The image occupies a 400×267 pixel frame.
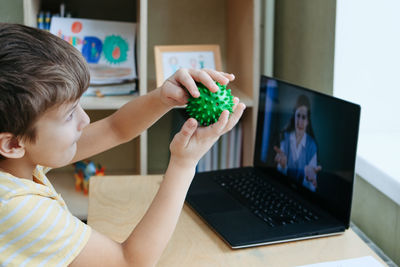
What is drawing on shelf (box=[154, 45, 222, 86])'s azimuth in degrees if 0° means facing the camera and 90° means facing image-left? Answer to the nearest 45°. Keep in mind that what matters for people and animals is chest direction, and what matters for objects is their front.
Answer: approximately 0°

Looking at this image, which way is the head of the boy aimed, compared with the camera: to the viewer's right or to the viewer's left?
to the viewer's right

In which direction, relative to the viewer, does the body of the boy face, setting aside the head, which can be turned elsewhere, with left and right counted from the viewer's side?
facing to the right of the viewer

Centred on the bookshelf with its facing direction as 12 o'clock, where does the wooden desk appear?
The wooden desk is roughly at 12 o'clock from the bookshelf.

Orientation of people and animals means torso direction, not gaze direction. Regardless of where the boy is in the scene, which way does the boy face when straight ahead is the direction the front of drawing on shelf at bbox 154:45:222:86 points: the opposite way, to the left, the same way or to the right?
to the left

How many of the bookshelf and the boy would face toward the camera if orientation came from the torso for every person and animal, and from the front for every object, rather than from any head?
1

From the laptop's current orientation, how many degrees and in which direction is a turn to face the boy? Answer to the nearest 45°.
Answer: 0° — it already faces them

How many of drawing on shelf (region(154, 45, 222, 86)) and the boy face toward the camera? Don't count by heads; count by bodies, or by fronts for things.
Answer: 1
